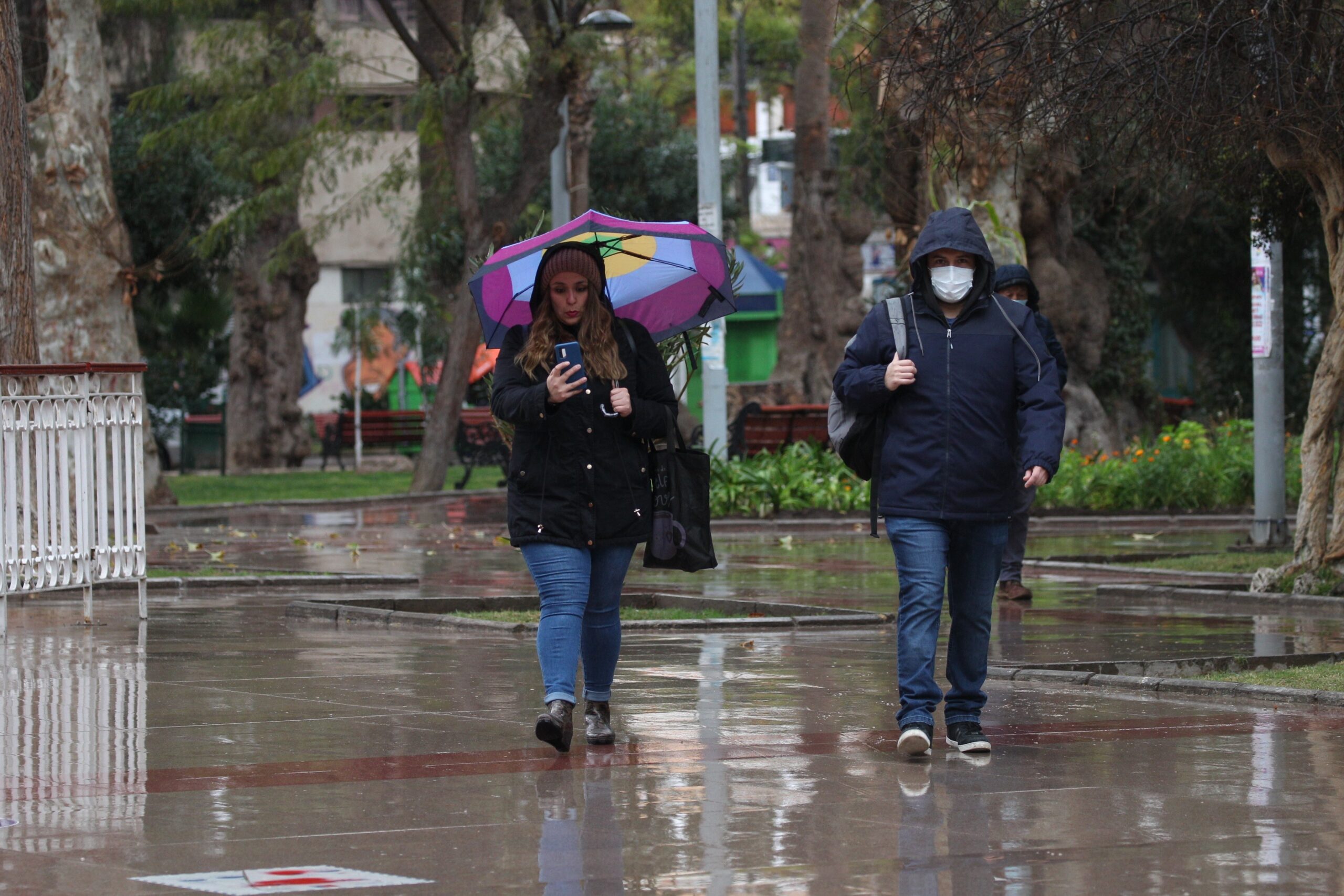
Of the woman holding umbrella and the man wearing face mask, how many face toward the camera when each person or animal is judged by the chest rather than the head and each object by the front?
2

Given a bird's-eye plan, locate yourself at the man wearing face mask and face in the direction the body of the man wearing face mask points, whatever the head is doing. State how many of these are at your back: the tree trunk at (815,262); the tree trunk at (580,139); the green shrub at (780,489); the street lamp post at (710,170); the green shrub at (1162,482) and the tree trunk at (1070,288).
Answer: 6

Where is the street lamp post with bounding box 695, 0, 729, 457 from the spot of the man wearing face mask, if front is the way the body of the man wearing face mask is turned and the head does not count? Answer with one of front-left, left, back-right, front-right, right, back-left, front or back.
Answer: back

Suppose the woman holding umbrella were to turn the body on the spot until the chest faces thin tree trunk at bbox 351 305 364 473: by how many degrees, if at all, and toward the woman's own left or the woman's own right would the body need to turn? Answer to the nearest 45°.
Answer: approximately 180°

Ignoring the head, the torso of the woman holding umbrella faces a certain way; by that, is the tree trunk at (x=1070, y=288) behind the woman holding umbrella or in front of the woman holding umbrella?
behind

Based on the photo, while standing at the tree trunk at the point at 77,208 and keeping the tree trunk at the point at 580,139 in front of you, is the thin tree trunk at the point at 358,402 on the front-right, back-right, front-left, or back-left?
front-left

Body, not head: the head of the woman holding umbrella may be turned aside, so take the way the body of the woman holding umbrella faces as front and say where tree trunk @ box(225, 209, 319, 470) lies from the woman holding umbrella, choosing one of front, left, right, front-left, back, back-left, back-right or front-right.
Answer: back

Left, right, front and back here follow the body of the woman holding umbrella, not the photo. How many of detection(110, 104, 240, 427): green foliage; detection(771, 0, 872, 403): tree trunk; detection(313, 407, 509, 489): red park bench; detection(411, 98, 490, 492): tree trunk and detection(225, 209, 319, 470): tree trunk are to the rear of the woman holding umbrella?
5

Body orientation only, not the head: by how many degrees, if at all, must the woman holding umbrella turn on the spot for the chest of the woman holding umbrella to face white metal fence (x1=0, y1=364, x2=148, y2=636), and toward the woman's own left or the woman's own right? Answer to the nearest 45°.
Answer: approximately 135° to the woman's own right

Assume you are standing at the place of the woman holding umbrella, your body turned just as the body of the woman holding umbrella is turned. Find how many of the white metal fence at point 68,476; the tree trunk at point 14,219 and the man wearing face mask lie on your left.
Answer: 1

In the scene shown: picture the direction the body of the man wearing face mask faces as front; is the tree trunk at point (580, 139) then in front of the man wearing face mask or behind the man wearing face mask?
behind

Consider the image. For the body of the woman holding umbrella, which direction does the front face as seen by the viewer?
toward the camera

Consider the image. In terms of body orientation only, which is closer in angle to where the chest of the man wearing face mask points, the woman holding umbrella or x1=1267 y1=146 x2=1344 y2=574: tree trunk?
the woman holding umbrella

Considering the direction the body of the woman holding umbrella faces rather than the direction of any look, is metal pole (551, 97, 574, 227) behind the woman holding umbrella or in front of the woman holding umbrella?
behind

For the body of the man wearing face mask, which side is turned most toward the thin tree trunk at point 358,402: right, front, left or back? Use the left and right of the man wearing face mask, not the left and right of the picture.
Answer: back

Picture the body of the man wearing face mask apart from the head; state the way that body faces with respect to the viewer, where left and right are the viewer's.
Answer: facing the viewer
